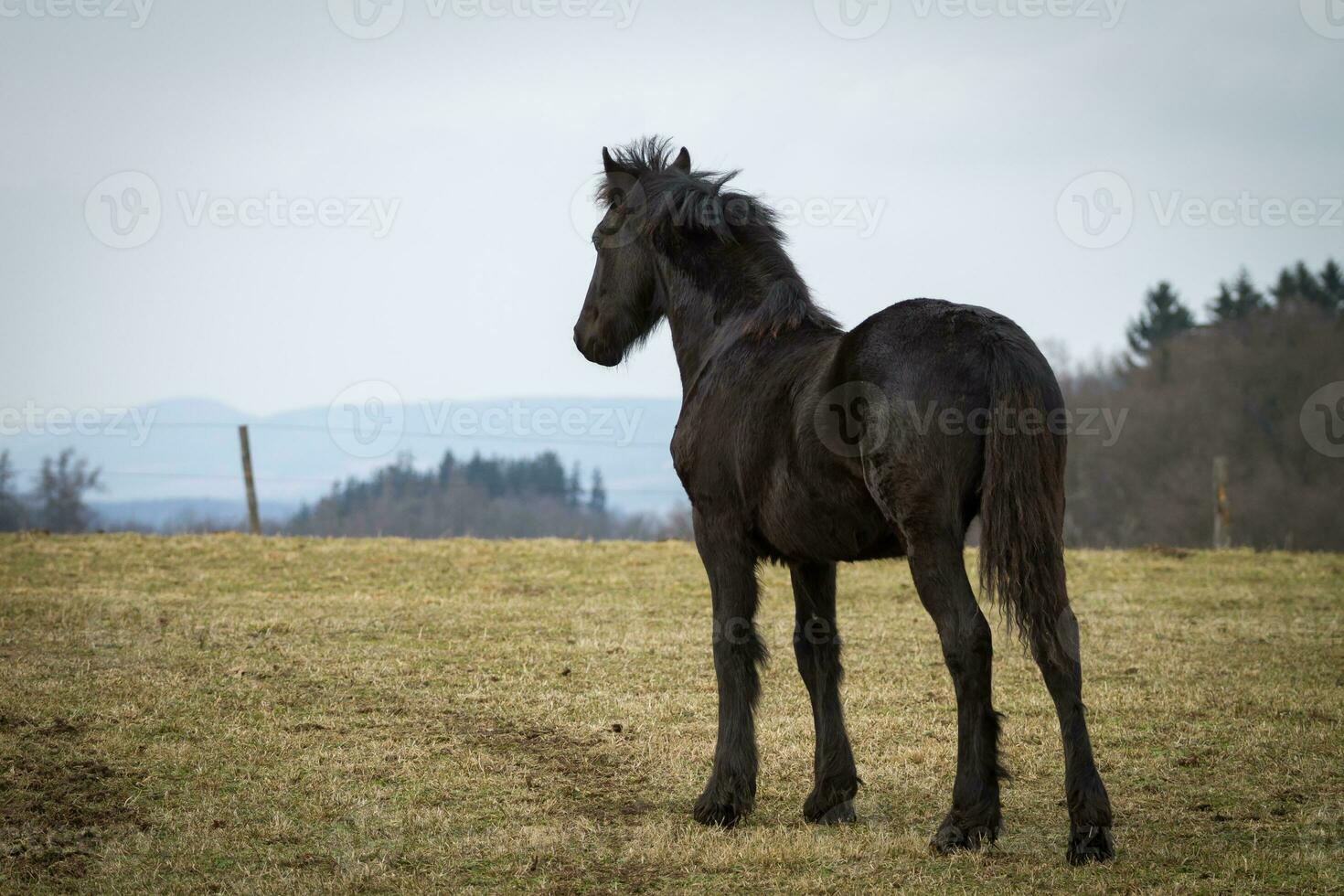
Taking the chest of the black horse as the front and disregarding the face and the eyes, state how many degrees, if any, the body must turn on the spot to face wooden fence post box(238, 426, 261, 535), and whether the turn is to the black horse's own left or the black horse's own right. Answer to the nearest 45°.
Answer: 0° — it already faces it

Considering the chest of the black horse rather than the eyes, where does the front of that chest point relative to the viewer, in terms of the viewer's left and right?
facing away from the viewer and to the left of the viewer

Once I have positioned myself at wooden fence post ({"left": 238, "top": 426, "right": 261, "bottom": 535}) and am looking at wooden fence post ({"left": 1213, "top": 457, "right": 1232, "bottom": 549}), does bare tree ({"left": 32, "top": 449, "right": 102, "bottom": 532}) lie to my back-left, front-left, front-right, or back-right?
back-left

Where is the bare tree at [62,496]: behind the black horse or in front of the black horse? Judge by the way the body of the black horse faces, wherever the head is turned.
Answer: in front
